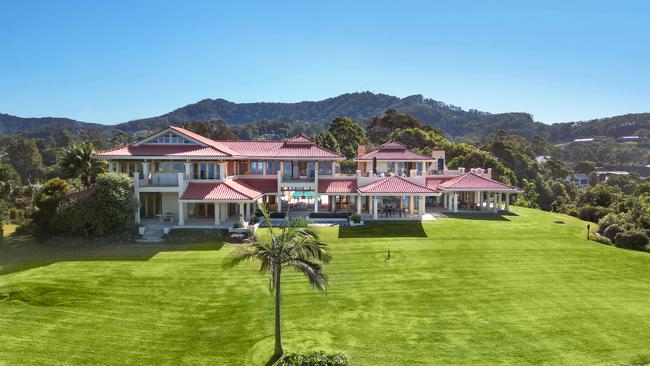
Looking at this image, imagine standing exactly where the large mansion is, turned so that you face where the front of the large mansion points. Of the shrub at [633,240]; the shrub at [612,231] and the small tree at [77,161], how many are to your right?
1

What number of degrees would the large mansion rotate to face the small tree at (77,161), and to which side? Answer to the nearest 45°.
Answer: approximately 90° to its right

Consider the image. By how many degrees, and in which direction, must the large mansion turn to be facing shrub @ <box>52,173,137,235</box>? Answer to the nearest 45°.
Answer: approximately 45° to its right

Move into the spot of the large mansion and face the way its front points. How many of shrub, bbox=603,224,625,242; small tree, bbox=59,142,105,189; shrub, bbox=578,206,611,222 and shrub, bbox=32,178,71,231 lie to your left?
2

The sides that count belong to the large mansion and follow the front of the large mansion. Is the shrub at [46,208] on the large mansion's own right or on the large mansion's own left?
on the large mansion's own right

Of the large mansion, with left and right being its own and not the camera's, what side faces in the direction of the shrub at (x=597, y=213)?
left

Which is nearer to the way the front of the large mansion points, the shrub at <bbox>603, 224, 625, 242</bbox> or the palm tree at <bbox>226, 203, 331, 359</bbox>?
the palm tree

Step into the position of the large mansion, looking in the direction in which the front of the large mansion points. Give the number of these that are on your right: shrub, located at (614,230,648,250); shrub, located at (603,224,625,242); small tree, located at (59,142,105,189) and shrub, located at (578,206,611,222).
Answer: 1

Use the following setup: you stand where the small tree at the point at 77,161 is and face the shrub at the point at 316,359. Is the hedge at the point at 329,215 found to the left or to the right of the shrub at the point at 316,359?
left

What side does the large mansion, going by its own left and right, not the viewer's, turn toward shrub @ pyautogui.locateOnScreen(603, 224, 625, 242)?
left

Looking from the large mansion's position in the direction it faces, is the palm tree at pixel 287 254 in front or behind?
in front

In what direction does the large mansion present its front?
toward the camera
